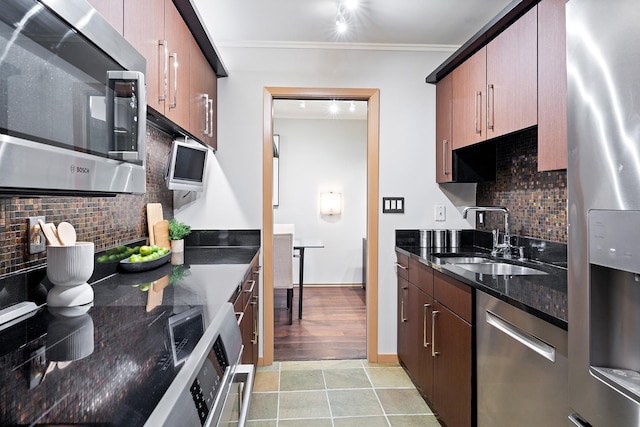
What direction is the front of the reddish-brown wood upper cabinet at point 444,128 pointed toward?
to the viewer's left

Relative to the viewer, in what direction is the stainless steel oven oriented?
to the viewer's right

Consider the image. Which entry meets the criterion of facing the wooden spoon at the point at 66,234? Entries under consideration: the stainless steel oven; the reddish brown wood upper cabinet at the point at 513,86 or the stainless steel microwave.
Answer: the reddish brown wood upper cabinet

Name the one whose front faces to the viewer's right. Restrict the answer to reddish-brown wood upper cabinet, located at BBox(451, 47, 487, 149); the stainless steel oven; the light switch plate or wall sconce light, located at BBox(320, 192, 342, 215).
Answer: the stainless steel oven

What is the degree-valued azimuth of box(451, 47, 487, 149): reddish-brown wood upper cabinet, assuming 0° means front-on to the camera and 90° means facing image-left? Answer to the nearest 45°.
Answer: approximately 45°

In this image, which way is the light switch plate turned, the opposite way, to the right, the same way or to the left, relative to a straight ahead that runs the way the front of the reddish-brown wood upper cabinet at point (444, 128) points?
to the left
